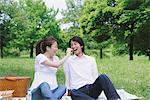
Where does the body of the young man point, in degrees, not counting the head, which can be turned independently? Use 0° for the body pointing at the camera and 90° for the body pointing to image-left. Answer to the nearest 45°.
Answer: approximately 0°

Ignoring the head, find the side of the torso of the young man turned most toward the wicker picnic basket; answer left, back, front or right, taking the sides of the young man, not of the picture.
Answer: right

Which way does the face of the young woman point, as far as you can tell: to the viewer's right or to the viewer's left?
to the viewer's right

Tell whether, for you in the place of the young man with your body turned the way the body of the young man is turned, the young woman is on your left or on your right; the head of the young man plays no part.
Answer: on your right
